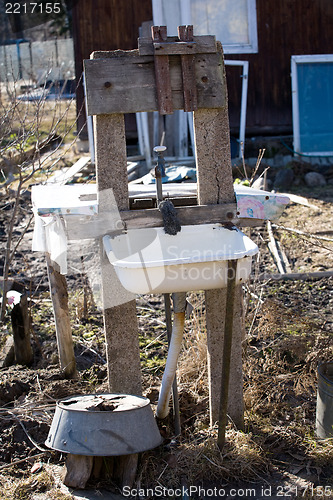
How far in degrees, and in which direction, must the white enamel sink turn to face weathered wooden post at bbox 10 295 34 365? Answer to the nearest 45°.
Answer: approximately 135° to its right

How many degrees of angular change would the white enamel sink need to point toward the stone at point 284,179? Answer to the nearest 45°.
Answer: approximately 180°

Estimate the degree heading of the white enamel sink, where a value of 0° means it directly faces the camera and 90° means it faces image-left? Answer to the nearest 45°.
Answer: approximately 0°

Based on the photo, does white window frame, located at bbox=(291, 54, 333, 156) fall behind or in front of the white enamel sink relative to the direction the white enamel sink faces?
behind

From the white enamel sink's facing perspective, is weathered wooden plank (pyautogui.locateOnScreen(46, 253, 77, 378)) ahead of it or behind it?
behind

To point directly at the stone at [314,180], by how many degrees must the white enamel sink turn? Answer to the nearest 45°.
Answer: approximately 180°
